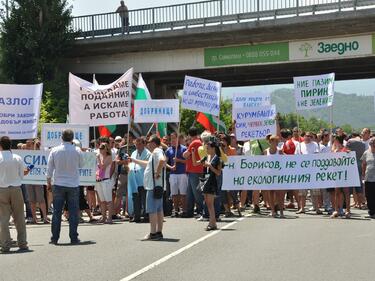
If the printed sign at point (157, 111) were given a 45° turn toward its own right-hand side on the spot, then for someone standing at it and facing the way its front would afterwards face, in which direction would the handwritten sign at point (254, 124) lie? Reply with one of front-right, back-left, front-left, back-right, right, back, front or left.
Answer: back-left

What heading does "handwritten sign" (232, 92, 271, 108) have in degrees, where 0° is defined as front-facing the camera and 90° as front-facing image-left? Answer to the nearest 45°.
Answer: approximately 0°

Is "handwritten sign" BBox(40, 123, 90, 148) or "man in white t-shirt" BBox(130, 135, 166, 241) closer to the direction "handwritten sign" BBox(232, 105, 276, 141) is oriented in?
the man in white t-shirt

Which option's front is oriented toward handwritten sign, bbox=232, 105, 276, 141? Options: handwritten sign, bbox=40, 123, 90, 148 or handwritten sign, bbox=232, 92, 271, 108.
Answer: handwritten sign, bbox=232, 92, 271, 108

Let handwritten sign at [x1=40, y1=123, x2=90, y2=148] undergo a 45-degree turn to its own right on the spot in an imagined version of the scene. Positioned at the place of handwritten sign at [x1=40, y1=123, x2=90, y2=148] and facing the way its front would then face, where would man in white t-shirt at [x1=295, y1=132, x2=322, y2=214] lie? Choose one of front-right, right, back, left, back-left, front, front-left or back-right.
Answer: back-left

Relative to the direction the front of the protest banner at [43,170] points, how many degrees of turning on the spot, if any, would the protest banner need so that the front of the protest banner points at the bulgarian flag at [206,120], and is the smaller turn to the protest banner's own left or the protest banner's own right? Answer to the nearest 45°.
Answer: approximately 135° to the protest banner's own left

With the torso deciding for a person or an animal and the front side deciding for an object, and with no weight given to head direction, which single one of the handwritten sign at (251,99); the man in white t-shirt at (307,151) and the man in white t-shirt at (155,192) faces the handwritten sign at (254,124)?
the handwritten sign at (251,99)

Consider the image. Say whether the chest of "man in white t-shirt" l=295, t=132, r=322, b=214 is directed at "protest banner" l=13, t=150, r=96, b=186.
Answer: no

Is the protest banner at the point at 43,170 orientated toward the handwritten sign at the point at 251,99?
no

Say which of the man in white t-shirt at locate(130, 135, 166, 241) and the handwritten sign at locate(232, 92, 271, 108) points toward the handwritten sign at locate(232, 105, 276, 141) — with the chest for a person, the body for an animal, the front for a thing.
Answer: the handwritten sign at locate(232, 92, 271, 108)

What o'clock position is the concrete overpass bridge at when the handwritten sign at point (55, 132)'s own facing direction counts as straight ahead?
The concrete overpass bridge is roughly at 7 o'clock from the handwritten sign.

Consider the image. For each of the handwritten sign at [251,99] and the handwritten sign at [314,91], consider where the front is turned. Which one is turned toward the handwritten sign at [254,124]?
the handwritten sign at [251,99]

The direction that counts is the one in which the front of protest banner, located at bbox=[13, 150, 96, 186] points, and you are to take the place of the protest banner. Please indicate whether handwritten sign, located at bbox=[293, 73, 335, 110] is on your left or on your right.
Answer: on your left

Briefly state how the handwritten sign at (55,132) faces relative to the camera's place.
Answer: facing the viewer

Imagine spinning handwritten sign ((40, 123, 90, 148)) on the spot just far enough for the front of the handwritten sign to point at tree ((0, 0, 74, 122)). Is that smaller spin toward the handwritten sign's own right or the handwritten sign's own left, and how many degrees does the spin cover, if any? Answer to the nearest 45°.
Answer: approximately 180°

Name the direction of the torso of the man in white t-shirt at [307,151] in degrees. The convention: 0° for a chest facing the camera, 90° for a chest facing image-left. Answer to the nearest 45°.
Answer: approximately 0°

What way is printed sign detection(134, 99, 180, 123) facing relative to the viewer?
toward the camera
